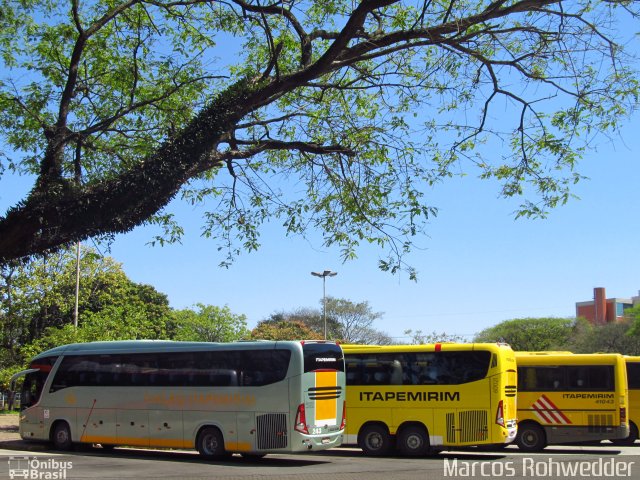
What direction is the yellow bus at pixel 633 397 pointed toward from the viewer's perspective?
to the viewer's left

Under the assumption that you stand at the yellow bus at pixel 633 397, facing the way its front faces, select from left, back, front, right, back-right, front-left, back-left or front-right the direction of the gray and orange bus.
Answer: front-left

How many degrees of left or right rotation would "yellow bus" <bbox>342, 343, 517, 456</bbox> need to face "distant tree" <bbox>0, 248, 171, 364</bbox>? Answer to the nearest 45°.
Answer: approximately 45° to its right

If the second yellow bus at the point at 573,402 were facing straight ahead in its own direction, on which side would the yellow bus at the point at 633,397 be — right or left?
on its right

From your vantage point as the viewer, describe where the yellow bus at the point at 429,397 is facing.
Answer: facing to the left of the viewer

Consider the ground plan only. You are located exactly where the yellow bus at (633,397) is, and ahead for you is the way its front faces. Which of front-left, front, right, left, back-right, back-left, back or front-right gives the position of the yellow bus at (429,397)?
front-left

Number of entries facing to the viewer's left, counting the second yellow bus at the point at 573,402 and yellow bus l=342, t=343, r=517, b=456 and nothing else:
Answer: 2

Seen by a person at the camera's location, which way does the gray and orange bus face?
facing away from the viewer and to the left of the viewer

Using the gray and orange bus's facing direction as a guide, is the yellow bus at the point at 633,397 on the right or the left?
on its right

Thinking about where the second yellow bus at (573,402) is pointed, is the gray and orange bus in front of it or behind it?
in front

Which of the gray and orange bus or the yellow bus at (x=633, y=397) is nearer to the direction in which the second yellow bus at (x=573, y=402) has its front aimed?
the gray and orange bus

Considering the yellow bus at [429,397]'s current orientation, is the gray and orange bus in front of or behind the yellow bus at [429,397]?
in front

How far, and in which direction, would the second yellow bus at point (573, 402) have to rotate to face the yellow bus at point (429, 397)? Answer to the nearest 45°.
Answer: approximately 45° to its left

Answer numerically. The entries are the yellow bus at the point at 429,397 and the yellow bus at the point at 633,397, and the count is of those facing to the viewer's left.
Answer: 2

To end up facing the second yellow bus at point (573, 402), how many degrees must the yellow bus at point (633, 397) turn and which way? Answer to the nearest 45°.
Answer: approximately 45° to its left
